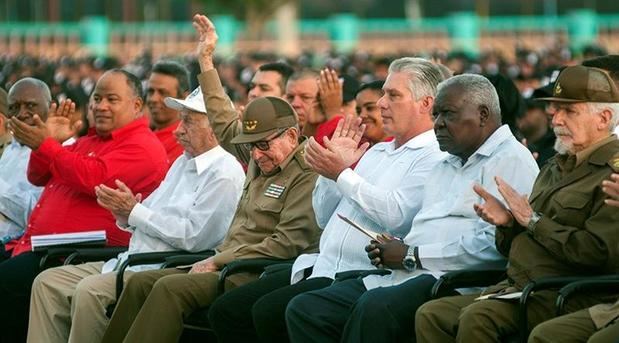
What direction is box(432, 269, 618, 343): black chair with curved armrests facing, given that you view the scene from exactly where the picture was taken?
facing the viewer and to the left of the viewer

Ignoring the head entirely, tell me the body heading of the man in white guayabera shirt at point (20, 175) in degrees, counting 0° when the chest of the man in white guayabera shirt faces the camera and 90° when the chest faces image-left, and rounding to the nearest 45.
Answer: approximately 45°

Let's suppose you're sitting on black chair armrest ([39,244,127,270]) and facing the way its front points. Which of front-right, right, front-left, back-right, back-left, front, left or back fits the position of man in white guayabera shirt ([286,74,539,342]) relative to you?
left

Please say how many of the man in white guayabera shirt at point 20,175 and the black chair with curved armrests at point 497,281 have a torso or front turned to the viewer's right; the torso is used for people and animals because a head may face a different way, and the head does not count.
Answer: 0

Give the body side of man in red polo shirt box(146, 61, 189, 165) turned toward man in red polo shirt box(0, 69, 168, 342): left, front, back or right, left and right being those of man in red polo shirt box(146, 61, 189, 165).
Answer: front

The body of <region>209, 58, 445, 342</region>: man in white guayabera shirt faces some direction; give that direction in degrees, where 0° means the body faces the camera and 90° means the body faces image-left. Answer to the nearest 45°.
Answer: approximately 45°

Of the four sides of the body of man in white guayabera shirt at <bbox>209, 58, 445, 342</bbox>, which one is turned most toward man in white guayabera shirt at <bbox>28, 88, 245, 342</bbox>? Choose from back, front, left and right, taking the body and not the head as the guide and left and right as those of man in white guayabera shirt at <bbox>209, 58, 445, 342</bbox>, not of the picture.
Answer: right

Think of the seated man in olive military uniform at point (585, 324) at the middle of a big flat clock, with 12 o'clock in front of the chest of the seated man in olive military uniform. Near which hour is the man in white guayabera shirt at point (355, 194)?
The man in white guayabera shirt is roughly at 3 o'clock from the seated man in olive military uniform.

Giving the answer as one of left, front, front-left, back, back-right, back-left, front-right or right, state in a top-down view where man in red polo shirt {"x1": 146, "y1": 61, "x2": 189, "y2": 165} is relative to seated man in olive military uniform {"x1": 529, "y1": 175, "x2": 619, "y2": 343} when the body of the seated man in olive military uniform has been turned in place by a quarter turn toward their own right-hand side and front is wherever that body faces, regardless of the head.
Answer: front

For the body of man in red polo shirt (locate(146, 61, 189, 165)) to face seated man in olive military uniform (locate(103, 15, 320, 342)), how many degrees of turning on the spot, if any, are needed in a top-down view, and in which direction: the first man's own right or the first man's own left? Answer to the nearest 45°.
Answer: approximately 45° to the first man's own left
